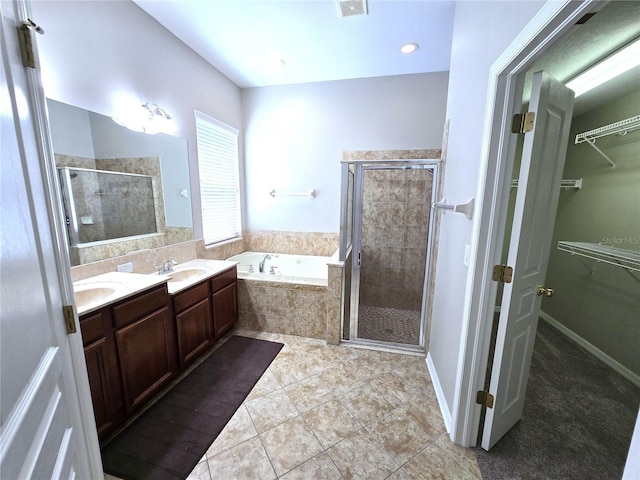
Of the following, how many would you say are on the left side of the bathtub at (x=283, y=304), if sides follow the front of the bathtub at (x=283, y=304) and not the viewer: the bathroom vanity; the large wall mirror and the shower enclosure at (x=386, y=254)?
1

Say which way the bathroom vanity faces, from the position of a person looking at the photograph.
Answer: facing the viewer and to the right of the viewer

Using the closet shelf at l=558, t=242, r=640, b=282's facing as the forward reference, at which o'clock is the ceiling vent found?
The ceiling vent is roughly at 12 o'clock from the closet shelf.

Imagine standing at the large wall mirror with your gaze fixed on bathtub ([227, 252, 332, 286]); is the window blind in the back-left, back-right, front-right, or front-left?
front-left

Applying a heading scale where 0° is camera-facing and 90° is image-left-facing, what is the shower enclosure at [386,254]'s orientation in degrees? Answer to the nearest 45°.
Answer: approximately 0°

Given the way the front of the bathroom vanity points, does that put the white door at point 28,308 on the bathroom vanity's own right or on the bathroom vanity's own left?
on the bathroom vanity's own right

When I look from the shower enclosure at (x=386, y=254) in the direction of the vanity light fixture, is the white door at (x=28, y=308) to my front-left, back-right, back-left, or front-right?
front-left

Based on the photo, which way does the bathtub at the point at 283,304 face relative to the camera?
toward the camera

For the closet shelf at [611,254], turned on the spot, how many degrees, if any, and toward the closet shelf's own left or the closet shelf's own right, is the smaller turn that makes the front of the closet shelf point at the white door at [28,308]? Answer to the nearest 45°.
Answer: approximately 45° to the closet shelf's own left

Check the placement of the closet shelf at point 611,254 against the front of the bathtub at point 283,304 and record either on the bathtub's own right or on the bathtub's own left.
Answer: on the bathtub's own left

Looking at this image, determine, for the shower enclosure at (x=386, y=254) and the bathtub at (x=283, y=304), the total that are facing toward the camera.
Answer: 2

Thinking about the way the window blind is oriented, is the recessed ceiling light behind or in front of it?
in front

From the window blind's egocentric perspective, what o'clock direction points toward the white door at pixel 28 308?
The white door is roughly at 2 o'clock from the window blind.

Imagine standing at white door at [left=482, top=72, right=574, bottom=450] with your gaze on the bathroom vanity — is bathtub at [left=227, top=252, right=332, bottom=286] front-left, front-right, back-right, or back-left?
front-right

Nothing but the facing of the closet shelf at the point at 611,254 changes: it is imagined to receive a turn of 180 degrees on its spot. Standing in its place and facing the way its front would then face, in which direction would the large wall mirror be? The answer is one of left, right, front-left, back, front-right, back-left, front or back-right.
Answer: back

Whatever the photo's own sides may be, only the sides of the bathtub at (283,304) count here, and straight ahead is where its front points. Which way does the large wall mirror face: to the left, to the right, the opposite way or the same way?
to the left
